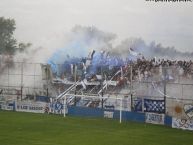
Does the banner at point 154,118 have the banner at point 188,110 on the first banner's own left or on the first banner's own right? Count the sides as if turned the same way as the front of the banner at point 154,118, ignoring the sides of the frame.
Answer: on the first banner's own left

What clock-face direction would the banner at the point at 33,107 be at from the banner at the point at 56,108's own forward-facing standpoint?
the banner at the point at 33,107 is roughly at 4 o'clock from the banner at the point at 56,108.

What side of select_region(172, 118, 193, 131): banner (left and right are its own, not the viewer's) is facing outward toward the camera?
front

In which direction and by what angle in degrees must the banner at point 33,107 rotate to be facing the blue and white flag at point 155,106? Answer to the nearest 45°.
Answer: approximately 45° to its left

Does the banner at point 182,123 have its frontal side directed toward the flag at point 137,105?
no

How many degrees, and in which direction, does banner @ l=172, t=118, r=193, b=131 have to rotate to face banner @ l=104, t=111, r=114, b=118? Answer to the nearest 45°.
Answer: approximately 135° to its right

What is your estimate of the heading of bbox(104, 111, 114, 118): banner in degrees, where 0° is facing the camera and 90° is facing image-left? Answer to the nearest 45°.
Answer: approximately 0°

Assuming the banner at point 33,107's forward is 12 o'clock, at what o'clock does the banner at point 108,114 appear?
the banner at point 108,114 is roughly at 10 o'clock from the banner at point 33,107.

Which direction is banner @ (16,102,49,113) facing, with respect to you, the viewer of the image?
facing the viewer

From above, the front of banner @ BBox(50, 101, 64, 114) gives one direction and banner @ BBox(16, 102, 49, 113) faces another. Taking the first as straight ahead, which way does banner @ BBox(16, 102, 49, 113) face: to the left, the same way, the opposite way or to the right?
the same way

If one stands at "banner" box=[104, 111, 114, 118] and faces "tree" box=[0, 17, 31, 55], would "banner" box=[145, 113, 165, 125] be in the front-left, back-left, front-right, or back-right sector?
back-right

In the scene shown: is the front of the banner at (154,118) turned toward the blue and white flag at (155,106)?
no

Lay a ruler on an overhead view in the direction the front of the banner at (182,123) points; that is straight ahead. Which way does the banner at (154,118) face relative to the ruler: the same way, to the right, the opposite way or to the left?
the same way

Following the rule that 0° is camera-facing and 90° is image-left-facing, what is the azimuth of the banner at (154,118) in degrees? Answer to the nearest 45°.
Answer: approximately 0°

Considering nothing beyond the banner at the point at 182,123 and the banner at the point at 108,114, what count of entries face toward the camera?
2
